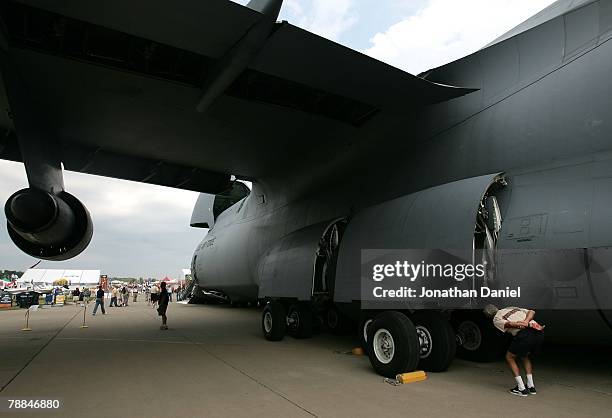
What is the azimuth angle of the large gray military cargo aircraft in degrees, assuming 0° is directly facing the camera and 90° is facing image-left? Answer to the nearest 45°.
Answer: approximately 135°
